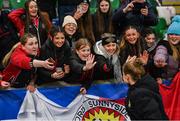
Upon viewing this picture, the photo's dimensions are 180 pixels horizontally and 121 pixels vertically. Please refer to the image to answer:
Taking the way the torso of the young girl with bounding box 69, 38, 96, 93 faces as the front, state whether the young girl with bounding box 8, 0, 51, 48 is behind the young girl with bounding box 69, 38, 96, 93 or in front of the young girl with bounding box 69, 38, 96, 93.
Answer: behind

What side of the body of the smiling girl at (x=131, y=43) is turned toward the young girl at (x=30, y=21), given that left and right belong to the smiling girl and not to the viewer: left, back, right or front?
right

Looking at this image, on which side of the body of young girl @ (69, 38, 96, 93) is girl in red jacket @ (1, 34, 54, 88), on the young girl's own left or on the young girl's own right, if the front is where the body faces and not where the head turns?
on the young girl's own right

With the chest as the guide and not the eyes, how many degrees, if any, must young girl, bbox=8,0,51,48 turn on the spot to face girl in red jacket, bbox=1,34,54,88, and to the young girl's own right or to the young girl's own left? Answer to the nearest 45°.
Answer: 0° — they already face them

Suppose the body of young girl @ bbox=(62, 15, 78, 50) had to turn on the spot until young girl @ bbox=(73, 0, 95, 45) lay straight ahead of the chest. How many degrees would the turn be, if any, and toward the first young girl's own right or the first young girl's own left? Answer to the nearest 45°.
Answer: approximately 135° to the first young girl's own left

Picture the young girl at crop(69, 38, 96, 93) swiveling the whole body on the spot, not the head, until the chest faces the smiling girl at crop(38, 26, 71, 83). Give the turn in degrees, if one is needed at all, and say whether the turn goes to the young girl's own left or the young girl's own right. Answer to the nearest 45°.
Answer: approximately 135° to the young girl's own right

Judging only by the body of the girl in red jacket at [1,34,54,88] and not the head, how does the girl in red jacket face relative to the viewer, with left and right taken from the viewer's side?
facing the viewer and to the right of the viewer

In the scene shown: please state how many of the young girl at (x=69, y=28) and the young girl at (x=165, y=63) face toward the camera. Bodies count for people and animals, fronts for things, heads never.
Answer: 2

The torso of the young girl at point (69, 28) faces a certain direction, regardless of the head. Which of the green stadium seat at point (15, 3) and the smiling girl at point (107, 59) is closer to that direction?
the smiling girl

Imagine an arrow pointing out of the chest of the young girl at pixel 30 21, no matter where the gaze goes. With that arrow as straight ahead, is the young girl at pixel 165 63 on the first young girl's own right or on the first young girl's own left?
on the first young girl's own left
